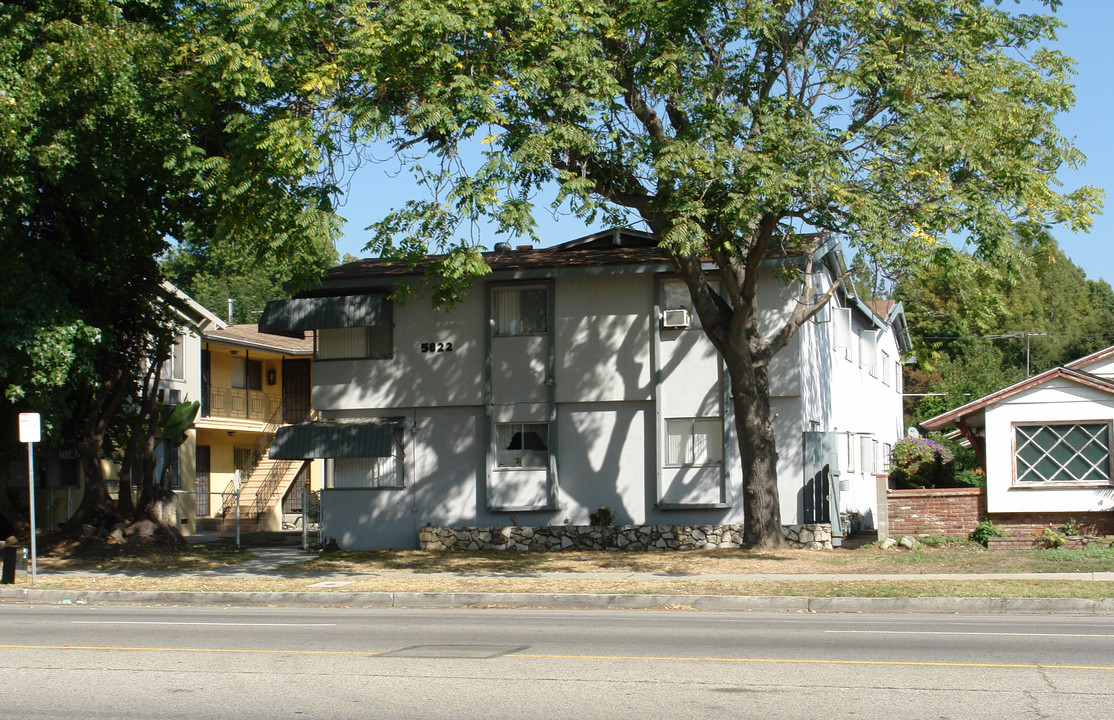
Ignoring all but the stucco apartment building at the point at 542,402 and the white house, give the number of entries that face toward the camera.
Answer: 2

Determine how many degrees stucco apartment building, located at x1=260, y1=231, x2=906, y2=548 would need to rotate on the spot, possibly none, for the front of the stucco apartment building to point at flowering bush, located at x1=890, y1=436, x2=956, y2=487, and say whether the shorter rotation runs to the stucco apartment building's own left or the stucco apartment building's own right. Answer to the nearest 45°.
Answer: approximately 135° to the stucco apartment building's own left

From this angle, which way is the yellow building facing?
toward the camera

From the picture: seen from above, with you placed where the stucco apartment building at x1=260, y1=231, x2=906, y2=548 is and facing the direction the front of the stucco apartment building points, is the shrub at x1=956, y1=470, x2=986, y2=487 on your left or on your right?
on your left

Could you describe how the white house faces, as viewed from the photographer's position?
facing the viewer

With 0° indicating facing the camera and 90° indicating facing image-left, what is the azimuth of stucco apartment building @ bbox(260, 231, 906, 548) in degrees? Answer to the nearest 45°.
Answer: approximately 0°

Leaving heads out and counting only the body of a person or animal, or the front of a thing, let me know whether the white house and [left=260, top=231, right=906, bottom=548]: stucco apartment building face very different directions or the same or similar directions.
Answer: same or similar directions

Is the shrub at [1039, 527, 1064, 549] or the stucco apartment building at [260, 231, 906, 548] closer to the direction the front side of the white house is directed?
the shrub

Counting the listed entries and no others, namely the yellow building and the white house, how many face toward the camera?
2

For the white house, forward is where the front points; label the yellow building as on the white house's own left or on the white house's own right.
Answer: on the white house's own right
